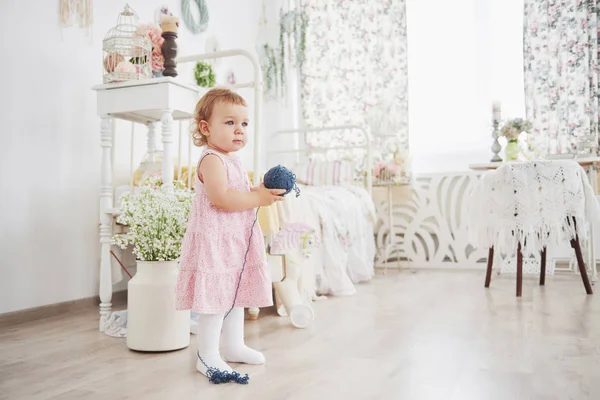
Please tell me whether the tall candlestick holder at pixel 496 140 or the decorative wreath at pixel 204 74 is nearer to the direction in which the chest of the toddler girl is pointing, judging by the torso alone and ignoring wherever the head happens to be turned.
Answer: the tall candlestick holder

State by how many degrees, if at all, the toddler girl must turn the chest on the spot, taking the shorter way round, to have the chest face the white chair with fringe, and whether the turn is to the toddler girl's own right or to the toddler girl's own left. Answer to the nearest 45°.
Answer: approximately 90° to the toddler girl's own left

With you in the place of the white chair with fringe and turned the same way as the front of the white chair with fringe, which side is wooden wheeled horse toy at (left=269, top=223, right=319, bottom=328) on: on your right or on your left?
on your left
